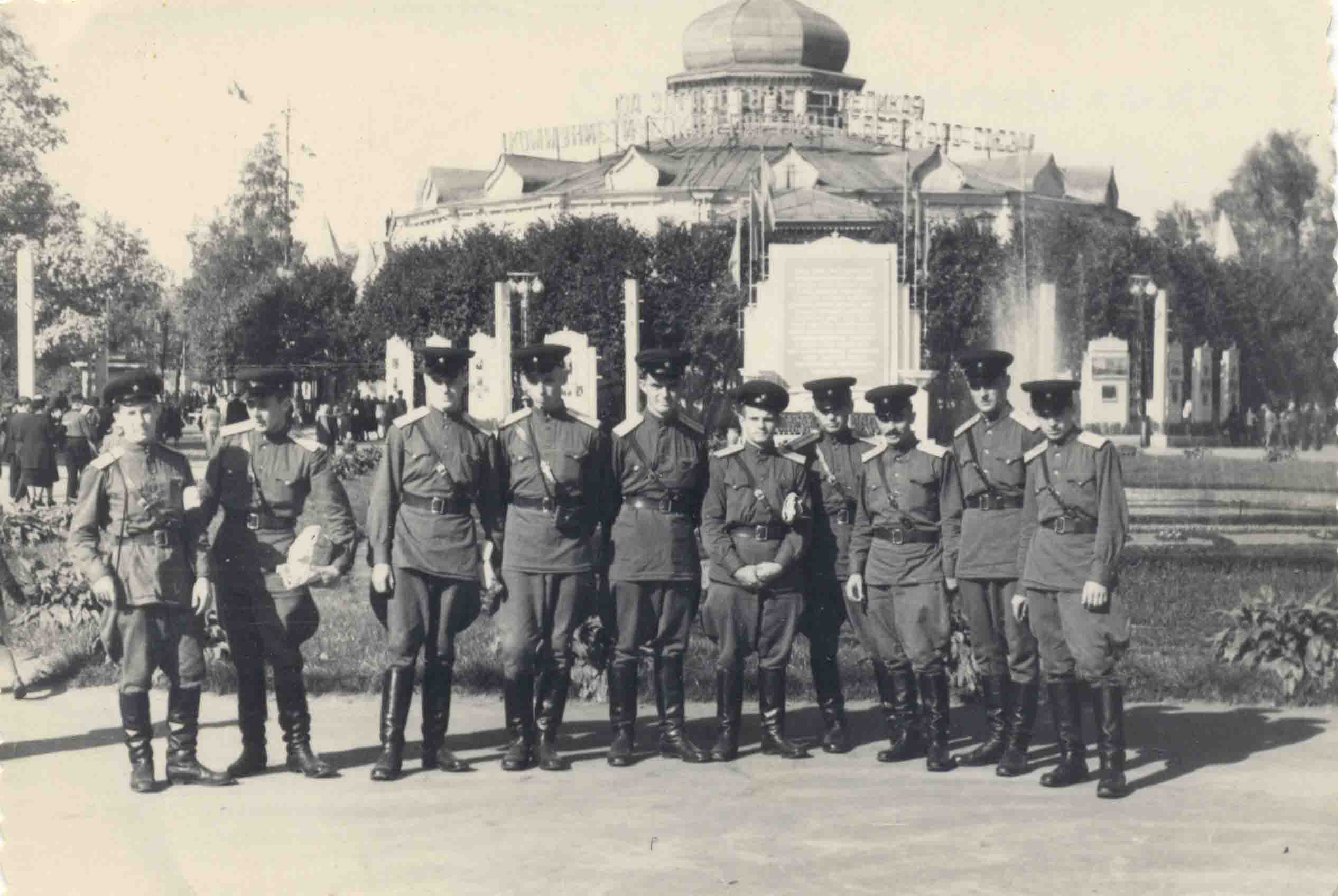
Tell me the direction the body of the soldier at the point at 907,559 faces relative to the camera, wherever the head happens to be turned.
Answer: toward the camera

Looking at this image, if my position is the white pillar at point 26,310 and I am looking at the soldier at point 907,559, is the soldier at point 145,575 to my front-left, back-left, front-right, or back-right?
front-right

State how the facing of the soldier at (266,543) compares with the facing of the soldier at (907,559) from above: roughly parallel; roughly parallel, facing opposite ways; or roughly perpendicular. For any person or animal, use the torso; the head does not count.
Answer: roughly parallel

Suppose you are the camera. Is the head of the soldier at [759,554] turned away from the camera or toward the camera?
toward the camera

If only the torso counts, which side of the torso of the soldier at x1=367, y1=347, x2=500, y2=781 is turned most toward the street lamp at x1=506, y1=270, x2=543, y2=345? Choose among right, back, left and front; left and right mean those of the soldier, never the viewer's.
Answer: back

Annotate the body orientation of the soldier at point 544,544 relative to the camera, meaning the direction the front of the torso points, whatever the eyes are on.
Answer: toward the camera

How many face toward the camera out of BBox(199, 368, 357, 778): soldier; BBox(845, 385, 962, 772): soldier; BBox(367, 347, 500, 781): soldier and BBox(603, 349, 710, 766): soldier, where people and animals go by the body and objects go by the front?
4

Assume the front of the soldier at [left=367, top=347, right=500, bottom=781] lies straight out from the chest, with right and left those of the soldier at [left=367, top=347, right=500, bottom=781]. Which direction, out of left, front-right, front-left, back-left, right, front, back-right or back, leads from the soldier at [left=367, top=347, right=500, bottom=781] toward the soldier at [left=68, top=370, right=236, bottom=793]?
right

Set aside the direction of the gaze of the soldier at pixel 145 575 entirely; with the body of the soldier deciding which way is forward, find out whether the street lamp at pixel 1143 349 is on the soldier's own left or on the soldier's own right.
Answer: on the soldier's own left

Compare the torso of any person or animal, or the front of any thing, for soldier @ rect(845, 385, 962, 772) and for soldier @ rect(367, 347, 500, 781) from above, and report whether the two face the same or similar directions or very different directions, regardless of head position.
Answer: same or similar directions

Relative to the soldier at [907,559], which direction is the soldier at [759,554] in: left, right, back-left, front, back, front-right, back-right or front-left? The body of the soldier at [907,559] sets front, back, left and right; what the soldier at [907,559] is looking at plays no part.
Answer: right

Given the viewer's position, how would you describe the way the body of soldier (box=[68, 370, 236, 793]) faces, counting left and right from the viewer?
facing the viewer

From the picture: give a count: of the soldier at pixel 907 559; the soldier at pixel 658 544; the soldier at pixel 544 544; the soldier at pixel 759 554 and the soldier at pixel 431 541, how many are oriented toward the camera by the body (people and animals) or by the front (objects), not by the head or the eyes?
5

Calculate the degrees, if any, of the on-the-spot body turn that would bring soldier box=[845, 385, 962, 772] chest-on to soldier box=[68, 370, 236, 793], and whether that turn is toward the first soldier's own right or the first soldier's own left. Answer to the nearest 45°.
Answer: approximately 90° to the first soldier's own right

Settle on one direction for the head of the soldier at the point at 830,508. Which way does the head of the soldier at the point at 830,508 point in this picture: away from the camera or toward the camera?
toward the camera

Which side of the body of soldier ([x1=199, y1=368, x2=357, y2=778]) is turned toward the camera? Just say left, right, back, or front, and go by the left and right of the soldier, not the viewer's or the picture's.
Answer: front

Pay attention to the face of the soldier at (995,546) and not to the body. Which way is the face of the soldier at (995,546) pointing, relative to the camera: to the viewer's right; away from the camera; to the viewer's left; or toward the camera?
toward the camera

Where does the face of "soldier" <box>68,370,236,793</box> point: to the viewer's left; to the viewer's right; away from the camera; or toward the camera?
toward the camera

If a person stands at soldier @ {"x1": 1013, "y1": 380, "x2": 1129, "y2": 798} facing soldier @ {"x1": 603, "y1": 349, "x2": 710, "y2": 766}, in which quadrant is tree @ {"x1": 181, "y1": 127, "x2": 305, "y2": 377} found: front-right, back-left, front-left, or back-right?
front-right

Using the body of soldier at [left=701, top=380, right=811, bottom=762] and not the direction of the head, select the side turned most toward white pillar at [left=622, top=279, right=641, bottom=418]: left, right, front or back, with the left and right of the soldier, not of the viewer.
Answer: back

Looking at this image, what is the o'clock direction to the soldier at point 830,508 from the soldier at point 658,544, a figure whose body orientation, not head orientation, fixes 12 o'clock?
the soldier at point 830,508 is roughly at 8 o'clock from the soldier at point 658,544.
